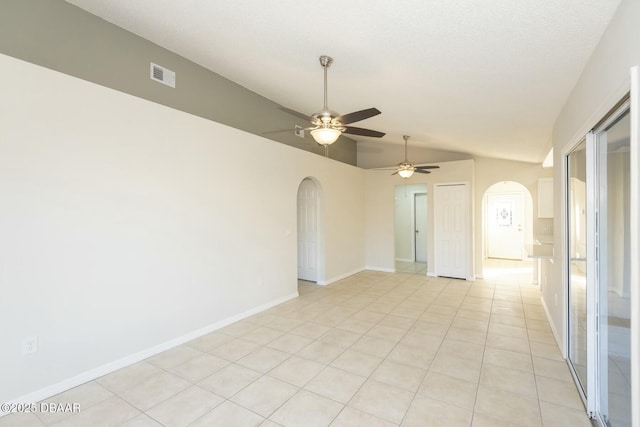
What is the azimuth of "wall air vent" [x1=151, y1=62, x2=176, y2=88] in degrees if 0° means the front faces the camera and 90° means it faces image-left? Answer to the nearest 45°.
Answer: approximately 315°

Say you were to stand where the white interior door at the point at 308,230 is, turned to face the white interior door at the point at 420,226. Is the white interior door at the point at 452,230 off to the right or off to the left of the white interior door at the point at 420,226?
right

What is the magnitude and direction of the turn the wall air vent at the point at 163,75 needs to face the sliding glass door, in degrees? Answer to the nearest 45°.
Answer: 0° — it already faces it

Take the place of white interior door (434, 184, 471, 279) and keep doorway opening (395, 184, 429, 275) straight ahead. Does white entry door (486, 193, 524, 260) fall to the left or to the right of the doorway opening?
right

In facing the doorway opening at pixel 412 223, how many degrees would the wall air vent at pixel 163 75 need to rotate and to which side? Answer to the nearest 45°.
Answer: approximately 45° to its left

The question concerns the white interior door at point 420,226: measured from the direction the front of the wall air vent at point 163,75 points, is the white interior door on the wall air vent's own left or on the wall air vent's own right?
on the wall air vent's own left

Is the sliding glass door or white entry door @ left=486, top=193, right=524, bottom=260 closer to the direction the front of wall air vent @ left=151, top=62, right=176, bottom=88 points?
the sliding glass door

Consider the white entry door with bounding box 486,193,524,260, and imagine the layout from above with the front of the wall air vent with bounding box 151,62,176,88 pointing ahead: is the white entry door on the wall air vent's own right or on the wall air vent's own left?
on the wall air vent's own left

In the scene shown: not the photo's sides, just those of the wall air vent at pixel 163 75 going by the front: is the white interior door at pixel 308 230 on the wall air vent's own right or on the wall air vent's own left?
on the wall air vent's own left
